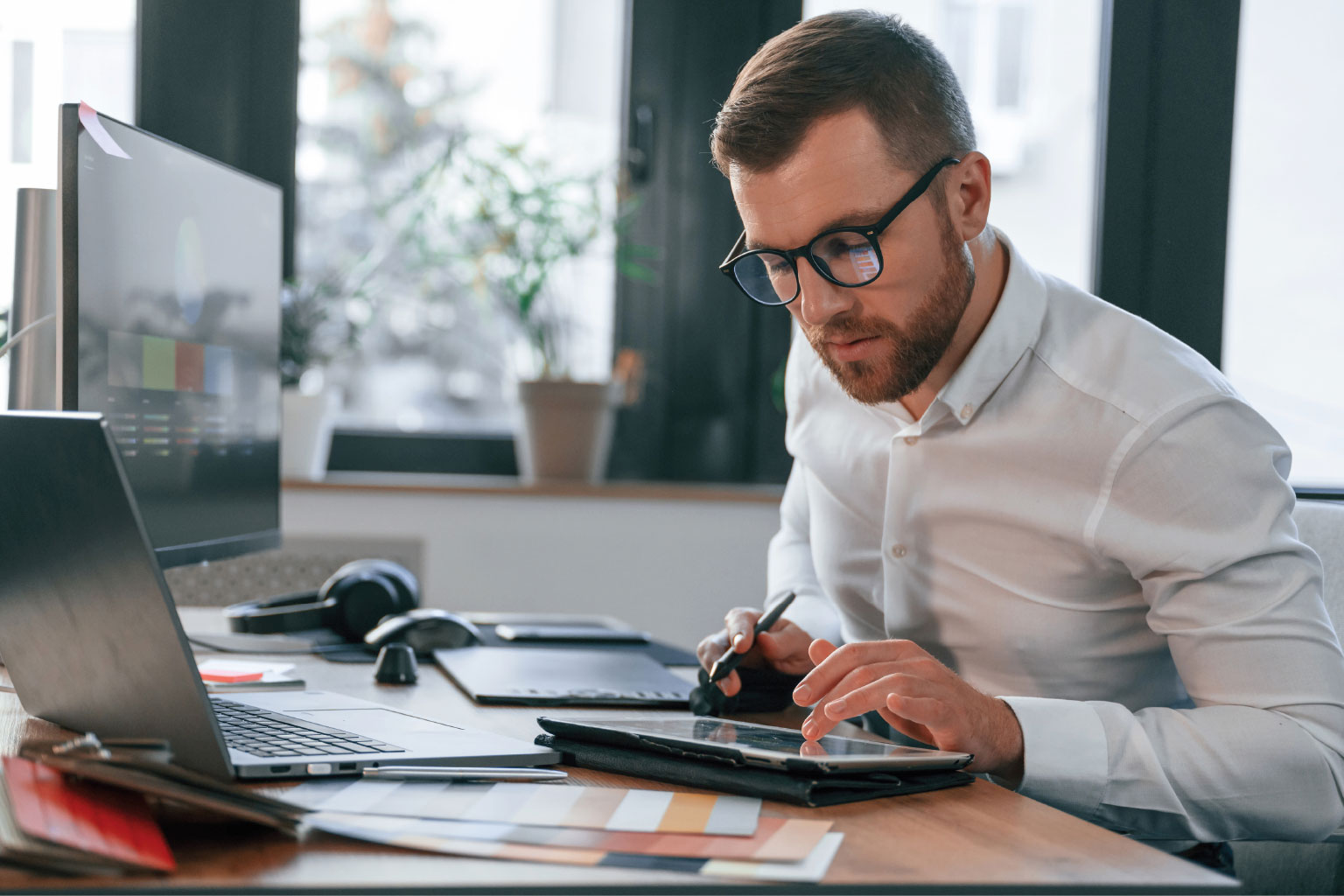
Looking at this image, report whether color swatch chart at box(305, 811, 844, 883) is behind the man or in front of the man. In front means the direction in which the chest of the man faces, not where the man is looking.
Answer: in front

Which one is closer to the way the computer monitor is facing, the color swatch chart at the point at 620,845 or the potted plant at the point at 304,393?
the color swatch chart

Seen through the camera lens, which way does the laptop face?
facing away from the viewer and to the right of the viewer

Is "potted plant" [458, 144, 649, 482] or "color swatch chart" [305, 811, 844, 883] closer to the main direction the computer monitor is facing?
the color swatch chart

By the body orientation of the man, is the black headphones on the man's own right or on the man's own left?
on the man's own right

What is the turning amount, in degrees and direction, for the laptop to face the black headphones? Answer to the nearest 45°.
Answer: approximately 45° to its left

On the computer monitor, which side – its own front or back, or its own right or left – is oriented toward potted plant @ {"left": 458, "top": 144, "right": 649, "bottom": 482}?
left

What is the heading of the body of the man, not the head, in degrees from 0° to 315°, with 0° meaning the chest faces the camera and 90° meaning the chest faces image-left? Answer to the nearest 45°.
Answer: approximately 45°

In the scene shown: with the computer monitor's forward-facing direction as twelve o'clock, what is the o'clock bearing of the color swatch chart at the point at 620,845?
The color swatch chart is roughly at 1 o'clock from the computer monitor.
